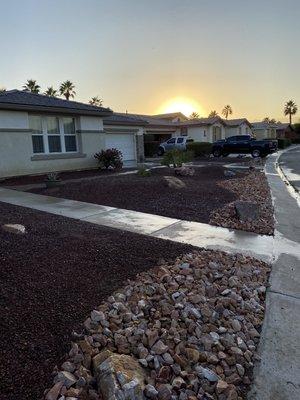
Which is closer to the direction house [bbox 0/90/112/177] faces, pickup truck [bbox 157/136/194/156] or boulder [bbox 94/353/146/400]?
the boulder

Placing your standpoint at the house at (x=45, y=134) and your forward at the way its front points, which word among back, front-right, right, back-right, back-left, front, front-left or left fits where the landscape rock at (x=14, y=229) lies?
front-right

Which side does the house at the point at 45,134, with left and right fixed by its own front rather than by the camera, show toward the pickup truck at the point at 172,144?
left

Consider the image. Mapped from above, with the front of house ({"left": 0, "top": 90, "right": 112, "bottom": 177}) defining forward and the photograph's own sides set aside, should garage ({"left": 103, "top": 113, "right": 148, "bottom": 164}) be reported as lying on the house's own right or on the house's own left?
on the house's own left

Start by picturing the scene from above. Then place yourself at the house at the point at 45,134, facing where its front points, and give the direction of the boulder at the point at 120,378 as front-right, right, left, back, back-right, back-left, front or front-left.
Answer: front-right

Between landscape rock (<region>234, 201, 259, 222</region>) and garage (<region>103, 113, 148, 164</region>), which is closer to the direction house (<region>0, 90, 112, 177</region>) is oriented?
the landscape rock

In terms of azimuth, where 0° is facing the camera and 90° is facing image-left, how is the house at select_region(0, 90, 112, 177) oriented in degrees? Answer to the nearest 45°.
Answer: approximately 315°

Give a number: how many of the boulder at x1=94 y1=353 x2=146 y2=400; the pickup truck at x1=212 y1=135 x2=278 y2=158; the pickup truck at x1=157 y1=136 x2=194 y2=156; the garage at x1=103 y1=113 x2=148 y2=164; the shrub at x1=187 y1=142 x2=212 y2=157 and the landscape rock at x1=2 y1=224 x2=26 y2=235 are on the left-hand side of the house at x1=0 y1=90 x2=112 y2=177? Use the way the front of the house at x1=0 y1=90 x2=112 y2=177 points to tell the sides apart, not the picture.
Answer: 4

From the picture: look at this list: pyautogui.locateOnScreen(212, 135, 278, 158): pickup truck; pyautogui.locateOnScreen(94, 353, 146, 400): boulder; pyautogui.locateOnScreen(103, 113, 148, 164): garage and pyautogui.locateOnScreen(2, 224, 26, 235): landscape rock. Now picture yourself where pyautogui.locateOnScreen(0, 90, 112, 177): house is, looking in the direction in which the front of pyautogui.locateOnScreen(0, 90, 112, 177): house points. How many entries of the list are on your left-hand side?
2

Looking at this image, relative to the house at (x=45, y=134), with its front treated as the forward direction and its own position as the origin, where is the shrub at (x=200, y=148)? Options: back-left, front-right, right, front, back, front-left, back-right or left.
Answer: left

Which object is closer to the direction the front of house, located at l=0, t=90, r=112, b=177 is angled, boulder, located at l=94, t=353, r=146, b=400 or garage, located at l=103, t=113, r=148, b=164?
the boulder

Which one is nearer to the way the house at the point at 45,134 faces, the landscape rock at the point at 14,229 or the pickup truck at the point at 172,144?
the landscape rock

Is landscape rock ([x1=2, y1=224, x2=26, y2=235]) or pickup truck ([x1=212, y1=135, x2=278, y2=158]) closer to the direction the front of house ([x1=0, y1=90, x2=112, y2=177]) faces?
the landscape rock

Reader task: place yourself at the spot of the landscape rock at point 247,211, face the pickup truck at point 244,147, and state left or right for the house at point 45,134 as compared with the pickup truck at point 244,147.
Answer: left
